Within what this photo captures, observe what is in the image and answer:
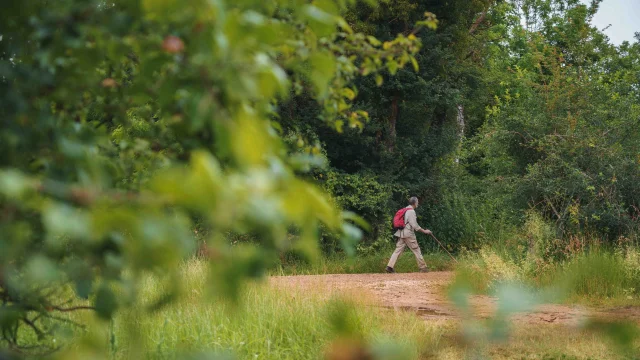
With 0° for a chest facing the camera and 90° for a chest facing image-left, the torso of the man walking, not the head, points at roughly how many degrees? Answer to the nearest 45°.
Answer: approximately 270°

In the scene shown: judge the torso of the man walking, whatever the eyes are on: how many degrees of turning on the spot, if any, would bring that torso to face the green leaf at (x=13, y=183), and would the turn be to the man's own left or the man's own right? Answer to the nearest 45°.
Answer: approximately 90° to the man's own right

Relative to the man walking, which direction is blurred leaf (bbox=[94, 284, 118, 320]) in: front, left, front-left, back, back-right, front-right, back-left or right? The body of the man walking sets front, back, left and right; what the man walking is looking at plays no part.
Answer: right
